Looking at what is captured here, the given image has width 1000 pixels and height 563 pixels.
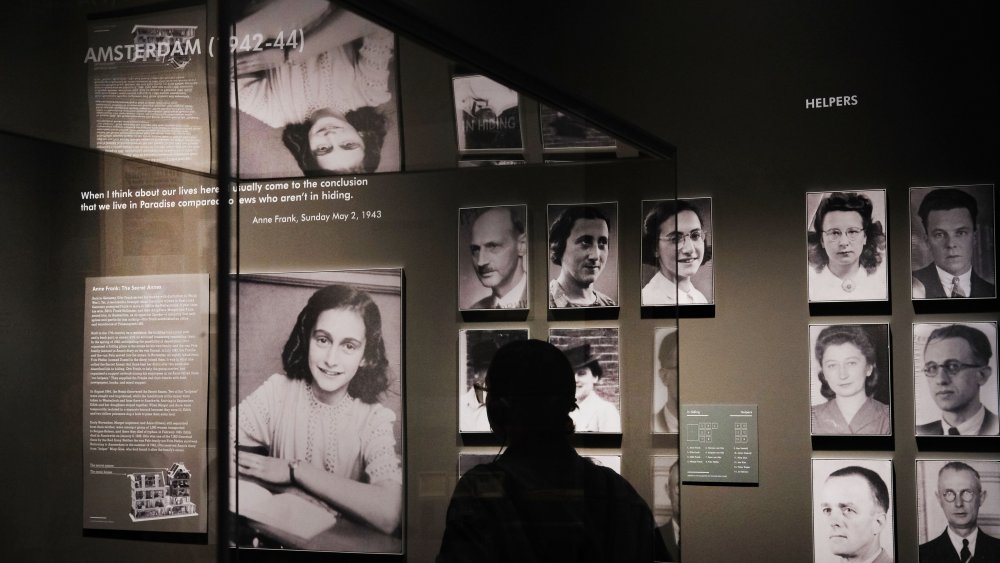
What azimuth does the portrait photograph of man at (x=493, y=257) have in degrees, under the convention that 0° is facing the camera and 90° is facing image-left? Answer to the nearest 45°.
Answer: approximately 0°

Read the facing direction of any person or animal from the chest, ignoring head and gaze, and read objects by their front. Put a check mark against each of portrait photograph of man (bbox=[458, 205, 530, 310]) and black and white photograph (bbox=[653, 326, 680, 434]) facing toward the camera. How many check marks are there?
2

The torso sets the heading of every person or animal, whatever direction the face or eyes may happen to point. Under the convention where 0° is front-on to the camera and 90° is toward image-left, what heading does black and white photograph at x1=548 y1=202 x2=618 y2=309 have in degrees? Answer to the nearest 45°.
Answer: approximately 0°
